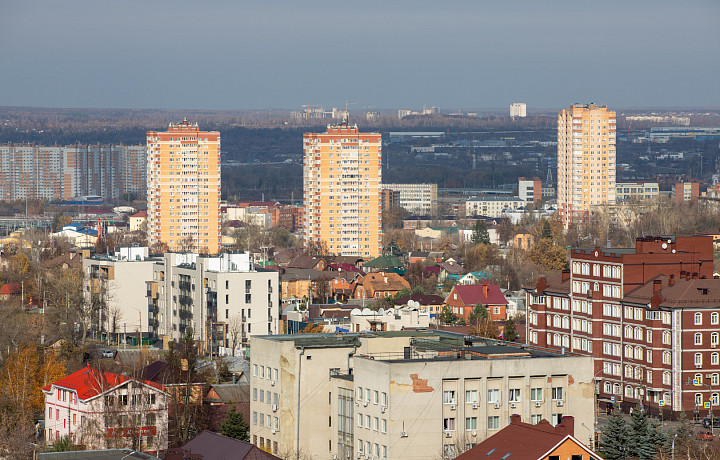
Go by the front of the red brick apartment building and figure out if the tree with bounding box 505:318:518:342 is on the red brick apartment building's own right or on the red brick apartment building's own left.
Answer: on the red brick apartment building's own right

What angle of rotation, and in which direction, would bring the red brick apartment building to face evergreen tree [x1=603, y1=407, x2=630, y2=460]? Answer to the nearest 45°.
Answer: approximately 45° to its left

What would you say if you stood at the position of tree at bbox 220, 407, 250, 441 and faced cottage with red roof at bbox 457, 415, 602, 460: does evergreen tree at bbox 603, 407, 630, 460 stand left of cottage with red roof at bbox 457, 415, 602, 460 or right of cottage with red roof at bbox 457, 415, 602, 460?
left

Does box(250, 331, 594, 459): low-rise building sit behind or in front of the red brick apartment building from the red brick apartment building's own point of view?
in front

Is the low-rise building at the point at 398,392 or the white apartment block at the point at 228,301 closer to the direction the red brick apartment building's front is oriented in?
the low-rise building

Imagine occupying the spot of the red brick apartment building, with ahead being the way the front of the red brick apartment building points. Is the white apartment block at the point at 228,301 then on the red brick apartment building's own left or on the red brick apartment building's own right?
on the red brick apartment building's own right

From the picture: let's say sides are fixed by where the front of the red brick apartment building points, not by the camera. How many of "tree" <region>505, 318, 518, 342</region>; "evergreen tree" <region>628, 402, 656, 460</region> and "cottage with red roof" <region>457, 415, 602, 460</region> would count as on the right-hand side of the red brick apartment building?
1

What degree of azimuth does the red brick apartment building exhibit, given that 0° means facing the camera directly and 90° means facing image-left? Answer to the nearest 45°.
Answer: approximately 45°
